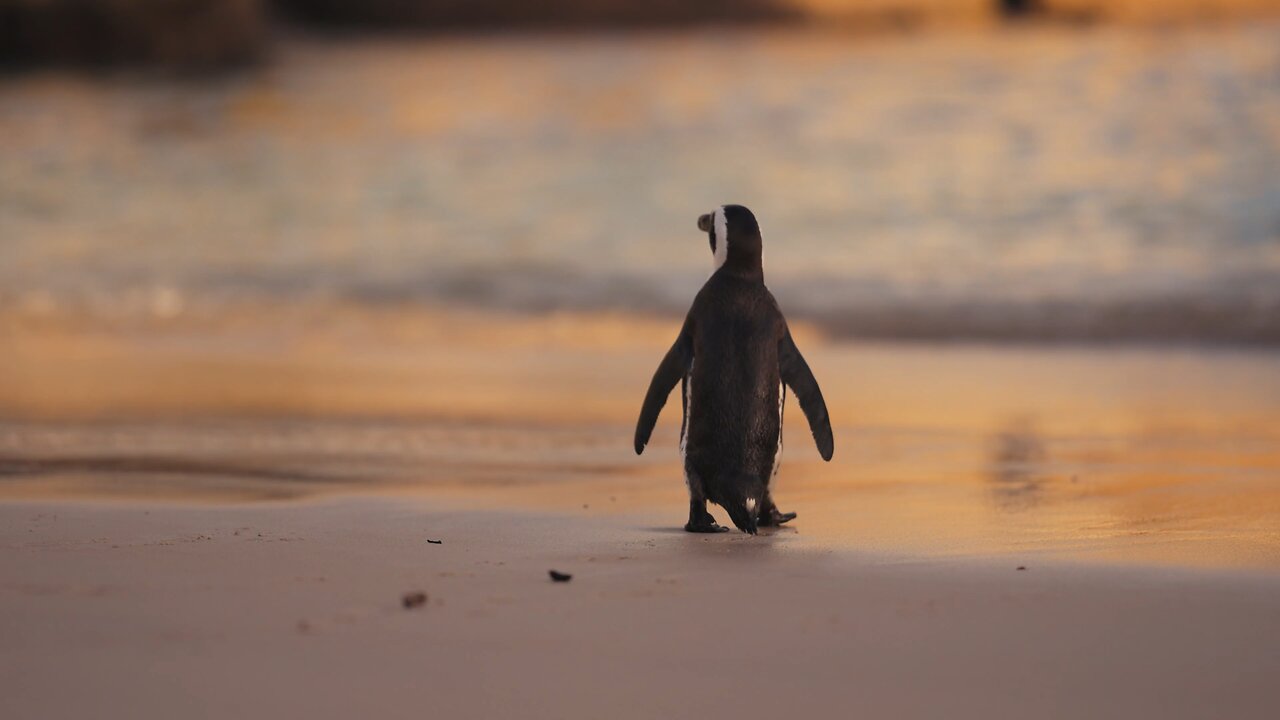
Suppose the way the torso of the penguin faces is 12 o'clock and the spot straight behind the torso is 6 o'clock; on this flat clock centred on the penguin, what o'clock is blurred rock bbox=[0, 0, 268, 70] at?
The blurred rock is roughly at 11 o'clock from the penguin.

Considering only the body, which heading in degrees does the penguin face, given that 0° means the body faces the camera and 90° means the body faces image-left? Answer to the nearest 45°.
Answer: approximately 180°
